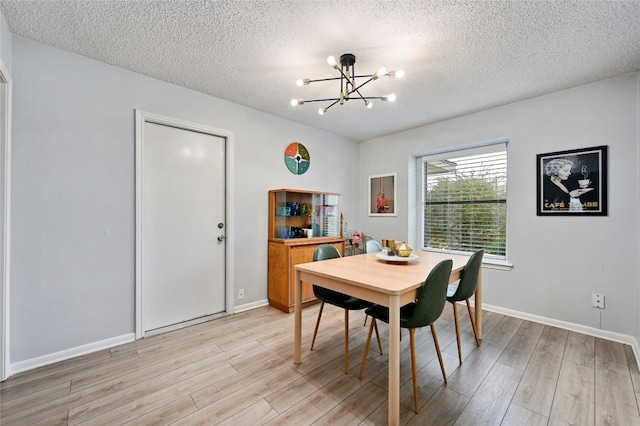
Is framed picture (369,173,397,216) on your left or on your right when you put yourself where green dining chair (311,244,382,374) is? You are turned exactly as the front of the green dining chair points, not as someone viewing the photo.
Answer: on your left

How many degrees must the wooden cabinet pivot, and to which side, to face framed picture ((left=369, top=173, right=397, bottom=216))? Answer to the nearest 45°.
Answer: approximately 90° to its left

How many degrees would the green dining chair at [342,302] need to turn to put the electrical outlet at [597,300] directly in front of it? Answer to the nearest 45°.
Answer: approximately 45° to its left

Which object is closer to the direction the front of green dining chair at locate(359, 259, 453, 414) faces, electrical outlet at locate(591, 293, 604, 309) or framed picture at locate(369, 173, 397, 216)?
the framed picture

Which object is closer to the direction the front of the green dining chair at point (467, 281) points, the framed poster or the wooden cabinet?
the wooden cabinet

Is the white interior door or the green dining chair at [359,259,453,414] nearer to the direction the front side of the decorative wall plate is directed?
the green dining chair

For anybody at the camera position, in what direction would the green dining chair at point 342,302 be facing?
facing the viewer and to the right of the viewer

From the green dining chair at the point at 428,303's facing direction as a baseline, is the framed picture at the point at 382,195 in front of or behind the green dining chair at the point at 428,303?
in front

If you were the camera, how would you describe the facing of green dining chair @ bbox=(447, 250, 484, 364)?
facing away from the viewer and to the left of the viewer

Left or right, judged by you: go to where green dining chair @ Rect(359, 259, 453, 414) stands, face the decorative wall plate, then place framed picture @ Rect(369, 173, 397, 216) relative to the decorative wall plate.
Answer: right

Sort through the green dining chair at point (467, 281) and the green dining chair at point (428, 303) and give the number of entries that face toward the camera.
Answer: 0
